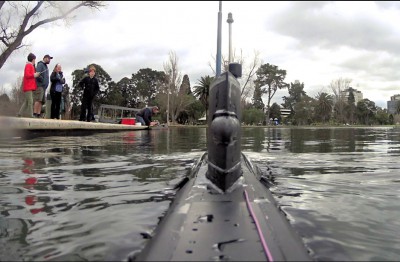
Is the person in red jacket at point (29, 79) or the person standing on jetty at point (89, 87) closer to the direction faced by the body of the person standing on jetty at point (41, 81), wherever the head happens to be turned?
the person standing on jetty

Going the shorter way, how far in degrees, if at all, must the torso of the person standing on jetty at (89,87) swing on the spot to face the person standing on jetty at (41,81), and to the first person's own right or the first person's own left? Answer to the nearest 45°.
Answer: approximately 45° to the first person's own right

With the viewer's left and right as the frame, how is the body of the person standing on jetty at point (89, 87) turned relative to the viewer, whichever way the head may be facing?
facing the viewer

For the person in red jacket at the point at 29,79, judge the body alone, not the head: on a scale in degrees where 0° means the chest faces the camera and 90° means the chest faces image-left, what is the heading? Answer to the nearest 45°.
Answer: approximately 270°

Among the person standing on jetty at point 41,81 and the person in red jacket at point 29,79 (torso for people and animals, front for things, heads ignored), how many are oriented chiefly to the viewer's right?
2

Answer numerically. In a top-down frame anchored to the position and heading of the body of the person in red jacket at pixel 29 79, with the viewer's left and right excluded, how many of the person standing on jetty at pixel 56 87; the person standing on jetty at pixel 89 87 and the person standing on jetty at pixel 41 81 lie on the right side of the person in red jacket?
0

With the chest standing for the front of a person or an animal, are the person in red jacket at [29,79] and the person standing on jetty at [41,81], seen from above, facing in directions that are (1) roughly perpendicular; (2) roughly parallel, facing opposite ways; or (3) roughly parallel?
roughly parallel

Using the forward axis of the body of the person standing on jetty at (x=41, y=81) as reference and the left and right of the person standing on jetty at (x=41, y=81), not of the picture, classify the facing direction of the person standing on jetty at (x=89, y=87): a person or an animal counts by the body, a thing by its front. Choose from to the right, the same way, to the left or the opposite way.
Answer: to the right

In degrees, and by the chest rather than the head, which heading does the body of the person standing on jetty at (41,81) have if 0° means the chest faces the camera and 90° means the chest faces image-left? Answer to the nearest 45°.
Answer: approximately 270°

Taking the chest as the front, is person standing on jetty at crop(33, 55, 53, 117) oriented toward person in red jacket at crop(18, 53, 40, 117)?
no
